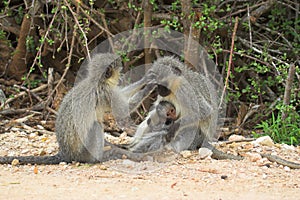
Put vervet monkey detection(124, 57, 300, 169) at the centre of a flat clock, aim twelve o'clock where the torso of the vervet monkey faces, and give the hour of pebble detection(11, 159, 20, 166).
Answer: The pebble is roughly at 11 o'clock from the vervet monkey.

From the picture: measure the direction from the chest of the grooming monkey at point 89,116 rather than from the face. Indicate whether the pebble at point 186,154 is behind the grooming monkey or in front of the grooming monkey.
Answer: in front

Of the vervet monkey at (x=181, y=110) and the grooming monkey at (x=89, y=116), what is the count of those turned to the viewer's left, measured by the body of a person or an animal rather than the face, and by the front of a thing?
1

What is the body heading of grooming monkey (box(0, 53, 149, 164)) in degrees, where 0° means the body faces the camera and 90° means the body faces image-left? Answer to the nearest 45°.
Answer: approximately 270°

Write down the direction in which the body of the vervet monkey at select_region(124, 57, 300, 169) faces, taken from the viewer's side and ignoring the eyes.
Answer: to the viewer's left

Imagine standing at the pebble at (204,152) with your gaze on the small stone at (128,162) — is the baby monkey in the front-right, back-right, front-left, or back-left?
front-right

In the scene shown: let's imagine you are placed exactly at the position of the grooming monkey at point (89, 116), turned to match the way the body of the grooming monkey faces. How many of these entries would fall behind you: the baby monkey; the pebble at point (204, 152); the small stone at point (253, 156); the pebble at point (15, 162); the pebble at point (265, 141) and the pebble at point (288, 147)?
1

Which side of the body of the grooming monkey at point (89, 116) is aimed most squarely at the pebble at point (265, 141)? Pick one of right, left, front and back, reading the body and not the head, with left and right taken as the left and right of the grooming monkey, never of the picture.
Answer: front

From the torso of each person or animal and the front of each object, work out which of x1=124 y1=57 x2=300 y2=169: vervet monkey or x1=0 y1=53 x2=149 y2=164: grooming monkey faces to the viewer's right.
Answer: the grooming monkey

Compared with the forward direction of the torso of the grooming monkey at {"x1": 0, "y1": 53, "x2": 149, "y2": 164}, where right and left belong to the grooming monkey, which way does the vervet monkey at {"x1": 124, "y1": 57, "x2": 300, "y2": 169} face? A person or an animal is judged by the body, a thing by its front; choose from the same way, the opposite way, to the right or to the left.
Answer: the opposite way

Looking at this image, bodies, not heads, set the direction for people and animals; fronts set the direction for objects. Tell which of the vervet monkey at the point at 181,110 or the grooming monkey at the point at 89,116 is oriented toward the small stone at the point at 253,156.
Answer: the grooming monkey

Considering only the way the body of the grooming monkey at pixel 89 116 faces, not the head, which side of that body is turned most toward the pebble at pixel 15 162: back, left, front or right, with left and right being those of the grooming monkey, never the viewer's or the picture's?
back

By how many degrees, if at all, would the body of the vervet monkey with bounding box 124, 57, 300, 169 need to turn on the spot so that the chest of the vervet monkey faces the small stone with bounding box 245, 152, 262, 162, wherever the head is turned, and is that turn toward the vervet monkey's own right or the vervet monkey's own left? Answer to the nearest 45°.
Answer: approximately 180°

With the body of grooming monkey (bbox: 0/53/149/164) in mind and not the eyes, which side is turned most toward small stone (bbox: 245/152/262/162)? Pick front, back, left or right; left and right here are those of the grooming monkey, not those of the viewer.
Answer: front

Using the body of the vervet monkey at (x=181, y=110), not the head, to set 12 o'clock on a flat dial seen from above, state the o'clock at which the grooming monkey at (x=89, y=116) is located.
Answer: The grooming monkey is roughly at 11 o'clock from the vervet monkey.
